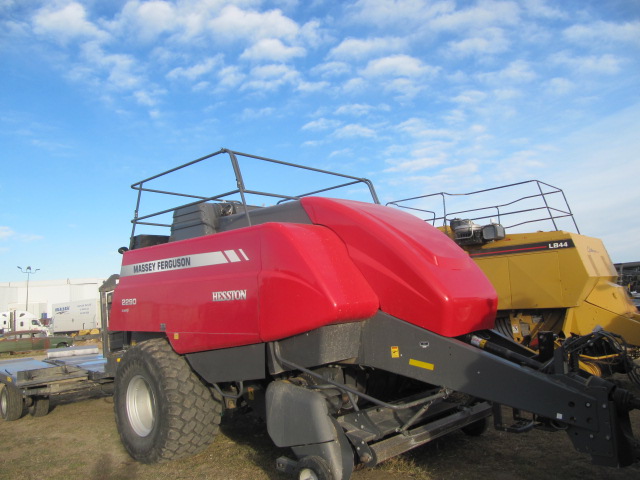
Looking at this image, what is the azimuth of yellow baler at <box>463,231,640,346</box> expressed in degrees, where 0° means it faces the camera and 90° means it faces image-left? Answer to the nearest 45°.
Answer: approximately 315°

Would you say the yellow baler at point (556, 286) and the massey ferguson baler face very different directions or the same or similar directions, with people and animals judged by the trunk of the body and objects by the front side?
same or similar directions

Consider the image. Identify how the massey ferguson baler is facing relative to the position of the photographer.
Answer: facing the viewer and to the right of the viewer

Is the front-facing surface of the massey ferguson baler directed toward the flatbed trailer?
no

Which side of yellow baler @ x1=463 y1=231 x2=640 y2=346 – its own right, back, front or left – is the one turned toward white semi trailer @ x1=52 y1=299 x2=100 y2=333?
back

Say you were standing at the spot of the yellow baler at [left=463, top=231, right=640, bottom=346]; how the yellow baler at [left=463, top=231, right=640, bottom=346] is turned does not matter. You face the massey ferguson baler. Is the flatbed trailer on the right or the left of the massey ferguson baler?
right

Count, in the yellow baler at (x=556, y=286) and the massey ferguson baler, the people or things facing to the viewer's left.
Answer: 0

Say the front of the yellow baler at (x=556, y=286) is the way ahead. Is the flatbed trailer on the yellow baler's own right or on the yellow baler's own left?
on the yellow baler's own right

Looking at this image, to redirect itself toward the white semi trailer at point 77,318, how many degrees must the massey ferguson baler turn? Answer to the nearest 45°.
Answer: approximately 180°
